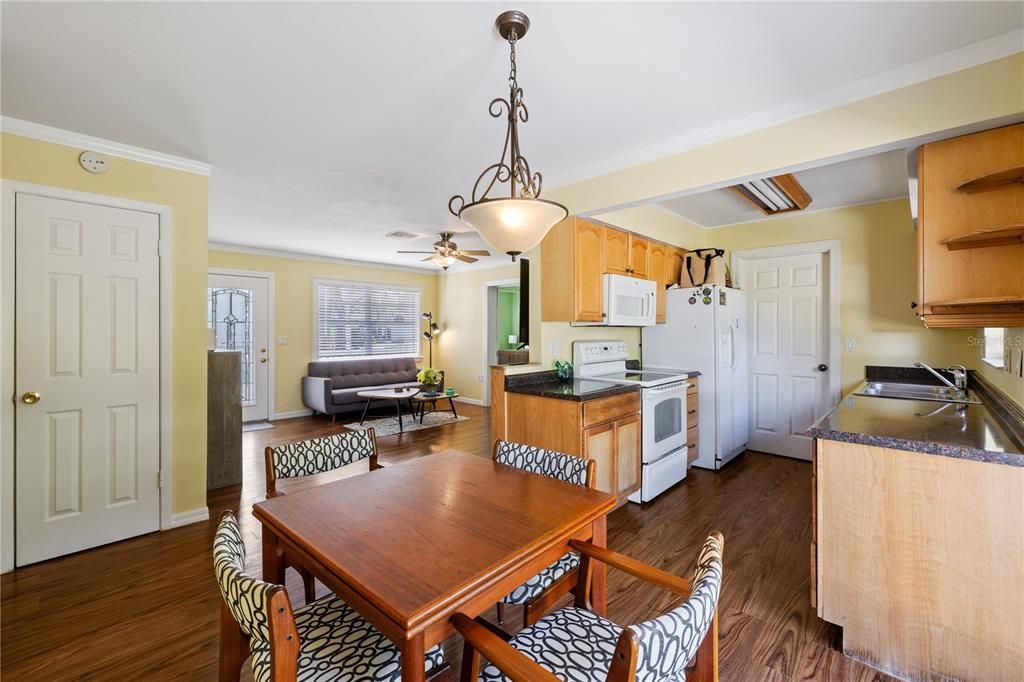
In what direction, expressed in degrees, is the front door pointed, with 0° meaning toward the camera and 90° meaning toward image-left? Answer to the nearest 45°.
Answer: approximately 315°

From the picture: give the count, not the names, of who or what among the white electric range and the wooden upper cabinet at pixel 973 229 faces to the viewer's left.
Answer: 1

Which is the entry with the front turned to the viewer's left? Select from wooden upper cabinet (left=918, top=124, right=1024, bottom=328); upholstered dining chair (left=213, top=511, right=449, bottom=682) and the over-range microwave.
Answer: the wooden upper cabinet

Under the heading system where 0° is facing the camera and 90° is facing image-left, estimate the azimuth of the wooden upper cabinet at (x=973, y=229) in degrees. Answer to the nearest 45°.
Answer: approximately 90°

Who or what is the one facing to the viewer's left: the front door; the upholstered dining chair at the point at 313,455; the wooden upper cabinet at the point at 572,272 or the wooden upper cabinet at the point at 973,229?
the wooden upper cabinet at the point at 973,229

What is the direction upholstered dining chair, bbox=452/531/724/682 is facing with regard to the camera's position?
facing away from the viewer and to the left of the viewer

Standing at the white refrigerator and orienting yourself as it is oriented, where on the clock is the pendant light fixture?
The pendant light fixture is roughly at 2 o'clock from the white refrigerator.

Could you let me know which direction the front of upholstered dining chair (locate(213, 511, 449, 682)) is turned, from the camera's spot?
facing away from the viewer and to the right of the viewer
